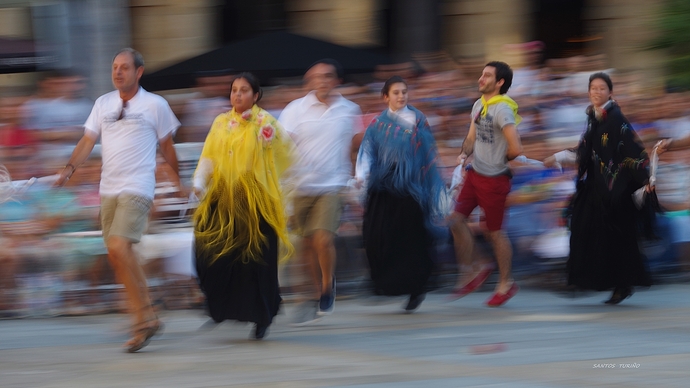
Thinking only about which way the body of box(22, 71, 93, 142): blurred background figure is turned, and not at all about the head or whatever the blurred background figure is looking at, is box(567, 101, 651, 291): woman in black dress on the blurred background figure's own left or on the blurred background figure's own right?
on the blurred background figure's own left

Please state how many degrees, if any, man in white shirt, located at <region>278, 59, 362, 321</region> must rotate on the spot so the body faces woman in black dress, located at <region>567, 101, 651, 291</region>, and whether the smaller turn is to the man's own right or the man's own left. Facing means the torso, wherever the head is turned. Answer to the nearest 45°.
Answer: approximately 90° to the man's own left

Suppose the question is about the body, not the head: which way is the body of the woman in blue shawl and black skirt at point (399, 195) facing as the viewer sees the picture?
toward the camera

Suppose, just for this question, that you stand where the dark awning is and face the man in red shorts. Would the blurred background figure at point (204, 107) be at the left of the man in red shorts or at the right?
right

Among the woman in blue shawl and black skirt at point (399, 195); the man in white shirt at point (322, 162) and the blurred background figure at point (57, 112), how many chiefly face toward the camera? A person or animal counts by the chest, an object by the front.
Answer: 3

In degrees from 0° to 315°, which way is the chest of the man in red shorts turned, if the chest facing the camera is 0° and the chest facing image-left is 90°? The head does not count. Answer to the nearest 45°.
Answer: approximately 45°

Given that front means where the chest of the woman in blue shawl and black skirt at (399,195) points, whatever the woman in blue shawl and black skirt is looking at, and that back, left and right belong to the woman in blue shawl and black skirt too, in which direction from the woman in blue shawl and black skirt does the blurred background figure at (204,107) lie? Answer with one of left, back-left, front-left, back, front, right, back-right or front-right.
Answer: back-right

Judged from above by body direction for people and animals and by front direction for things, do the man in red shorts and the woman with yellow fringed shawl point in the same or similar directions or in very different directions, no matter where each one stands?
same or similar directions

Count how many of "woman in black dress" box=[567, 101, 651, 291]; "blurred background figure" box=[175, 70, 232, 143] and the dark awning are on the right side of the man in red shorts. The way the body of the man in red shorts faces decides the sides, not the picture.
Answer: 2

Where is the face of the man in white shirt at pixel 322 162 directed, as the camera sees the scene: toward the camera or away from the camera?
toward the camera

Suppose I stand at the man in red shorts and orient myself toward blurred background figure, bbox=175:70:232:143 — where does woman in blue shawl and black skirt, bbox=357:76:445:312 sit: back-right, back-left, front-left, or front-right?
front-left

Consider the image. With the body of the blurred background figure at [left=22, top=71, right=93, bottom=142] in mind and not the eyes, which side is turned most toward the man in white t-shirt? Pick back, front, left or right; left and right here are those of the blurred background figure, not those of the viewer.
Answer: front

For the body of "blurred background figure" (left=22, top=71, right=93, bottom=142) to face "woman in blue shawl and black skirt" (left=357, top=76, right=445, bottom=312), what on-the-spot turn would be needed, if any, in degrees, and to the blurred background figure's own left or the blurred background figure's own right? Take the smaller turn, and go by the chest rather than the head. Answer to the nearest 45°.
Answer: approximately 45° to the blurred background figure's own left

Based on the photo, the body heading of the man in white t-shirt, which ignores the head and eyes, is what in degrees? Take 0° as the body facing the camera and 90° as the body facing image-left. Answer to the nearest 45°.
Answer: approximately 45°

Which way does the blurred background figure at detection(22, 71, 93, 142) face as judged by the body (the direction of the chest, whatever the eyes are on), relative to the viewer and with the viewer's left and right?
facing the viewer

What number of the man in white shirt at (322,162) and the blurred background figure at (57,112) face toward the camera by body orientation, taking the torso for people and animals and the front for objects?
2

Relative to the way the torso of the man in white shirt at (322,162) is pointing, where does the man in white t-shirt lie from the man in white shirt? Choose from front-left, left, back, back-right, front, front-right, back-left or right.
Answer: front-right
